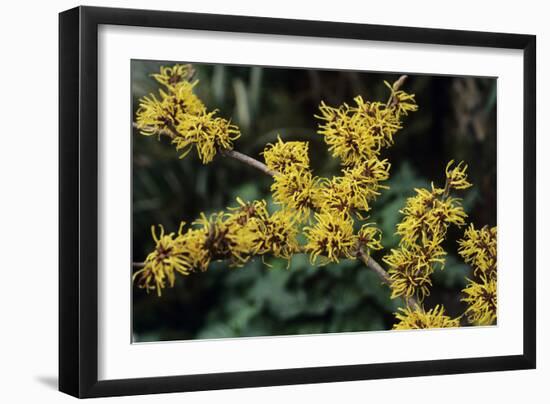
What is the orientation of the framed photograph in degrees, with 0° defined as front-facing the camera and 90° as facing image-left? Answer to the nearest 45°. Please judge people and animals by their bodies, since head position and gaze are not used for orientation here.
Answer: approximately 315°
